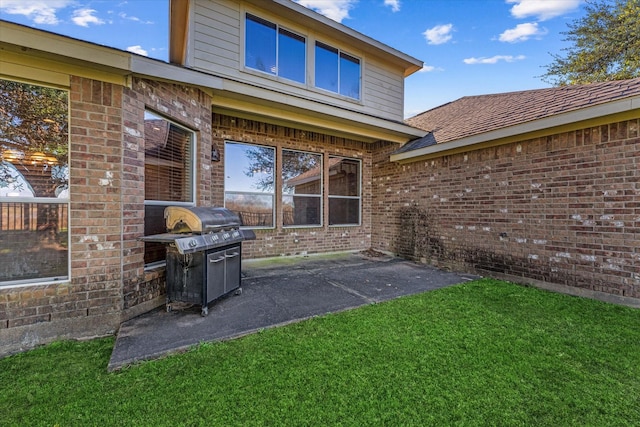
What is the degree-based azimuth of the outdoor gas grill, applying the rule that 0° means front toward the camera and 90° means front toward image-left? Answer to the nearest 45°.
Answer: approximately 315°
